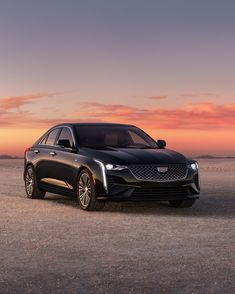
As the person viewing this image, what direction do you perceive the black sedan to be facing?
facing the viewer and to the right of the viewer
